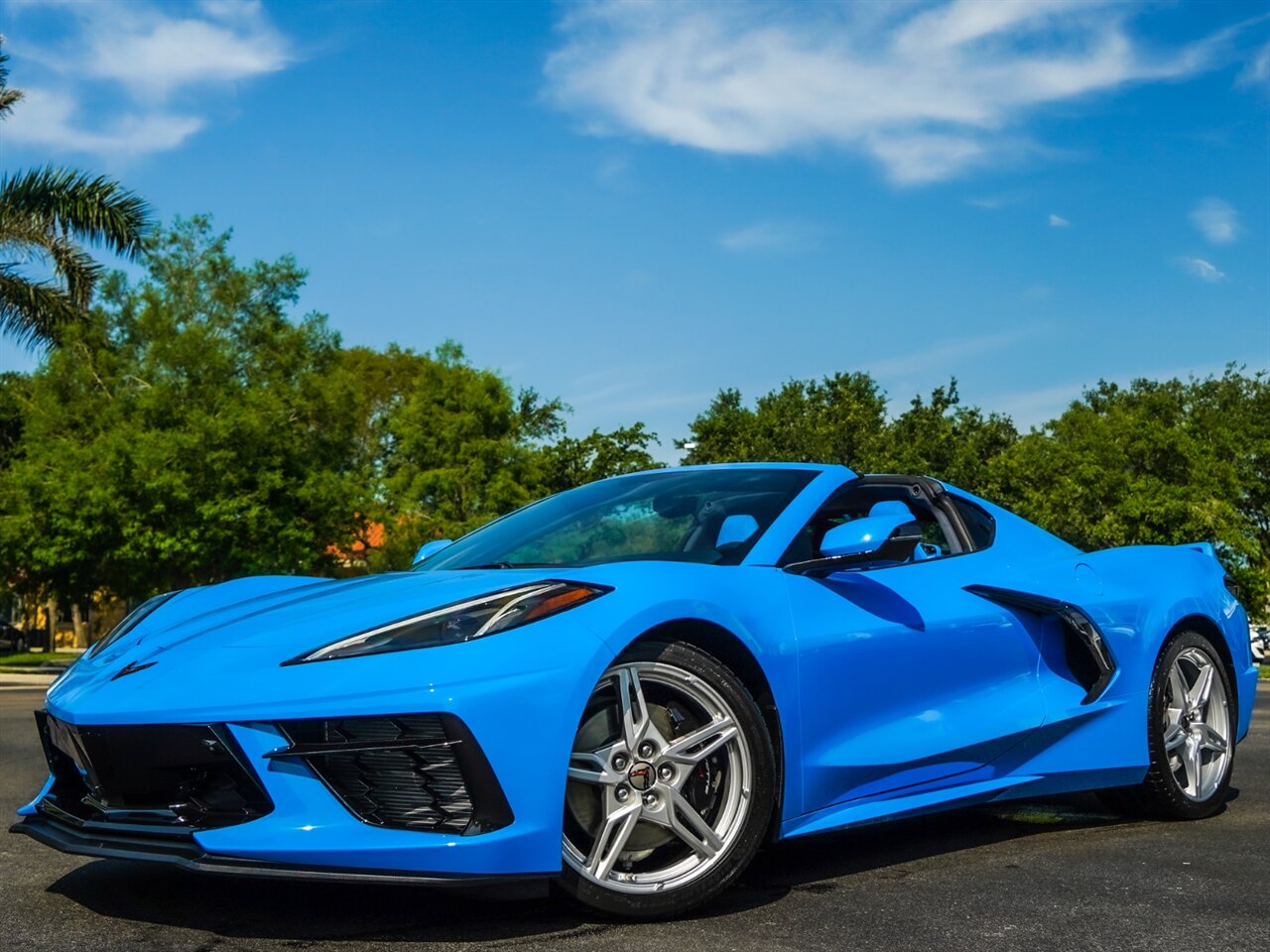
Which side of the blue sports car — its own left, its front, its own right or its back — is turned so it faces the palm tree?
right

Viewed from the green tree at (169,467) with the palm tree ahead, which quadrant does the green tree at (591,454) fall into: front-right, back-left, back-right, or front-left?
back-left

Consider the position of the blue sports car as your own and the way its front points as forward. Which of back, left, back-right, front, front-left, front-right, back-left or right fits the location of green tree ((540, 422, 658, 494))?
back-right

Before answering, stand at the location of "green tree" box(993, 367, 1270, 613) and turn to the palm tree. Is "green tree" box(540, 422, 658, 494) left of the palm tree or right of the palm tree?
right

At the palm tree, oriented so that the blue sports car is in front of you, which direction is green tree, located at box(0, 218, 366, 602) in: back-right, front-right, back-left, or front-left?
back-left

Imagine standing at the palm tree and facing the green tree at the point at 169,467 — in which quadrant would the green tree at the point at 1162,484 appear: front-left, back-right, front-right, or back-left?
front-right

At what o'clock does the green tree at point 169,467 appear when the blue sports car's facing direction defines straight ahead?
The green tree is roughly at 4 o'clock from the blue sports car.

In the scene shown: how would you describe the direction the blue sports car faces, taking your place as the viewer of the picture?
facing the viewer and to the left of the viewer

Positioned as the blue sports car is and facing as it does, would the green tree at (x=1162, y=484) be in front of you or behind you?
behind
